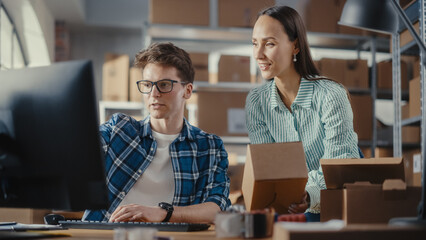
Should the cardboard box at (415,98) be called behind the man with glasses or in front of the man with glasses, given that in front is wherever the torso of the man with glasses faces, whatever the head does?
behind

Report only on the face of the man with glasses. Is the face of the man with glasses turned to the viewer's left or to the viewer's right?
to the viewer's left

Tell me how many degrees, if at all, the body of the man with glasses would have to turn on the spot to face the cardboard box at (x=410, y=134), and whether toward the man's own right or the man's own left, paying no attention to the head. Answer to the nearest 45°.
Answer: approximately 180°

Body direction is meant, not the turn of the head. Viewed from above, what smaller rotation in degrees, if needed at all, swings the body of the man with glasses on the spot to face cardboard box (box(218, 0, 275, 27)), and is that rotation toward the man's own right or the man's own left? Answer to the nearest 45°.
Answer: approximately 135° to the man's own right

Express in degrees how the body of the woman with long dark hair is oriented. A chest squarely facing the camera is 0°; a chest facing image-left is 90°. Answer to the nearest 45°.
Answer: approximately 45°

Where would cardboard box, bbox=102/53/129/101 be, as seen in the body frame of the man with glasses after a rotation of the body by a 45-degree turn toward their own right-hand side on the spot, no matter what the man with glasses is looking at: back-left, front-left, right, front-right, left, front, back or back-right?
right

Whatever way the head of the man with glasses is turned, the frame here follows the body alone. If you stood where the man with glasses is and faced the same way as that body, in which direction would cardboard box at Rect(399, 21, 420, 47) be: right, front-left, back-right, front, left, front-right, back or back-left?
back

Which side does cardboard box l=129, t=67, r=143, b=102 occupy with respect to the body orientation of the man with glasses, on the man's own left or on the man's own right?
on the man's own right

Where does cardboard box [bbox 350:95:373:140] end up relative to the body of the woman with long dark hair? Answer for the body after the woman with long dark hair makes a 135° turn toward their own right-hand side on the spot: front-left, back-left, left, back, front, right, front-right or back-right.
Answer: front

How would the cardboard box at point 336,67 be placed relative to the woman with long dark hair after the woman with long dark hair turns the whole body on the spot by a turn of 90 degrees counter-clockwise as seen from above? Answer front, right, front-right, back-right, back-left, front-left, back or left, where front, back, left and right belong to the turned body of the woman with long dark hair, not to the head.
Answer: back-left

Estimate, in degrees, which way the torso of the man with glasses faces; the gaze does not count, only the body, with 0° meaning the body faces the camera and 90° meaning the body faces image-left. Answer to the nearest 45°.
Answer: approximately 45°
